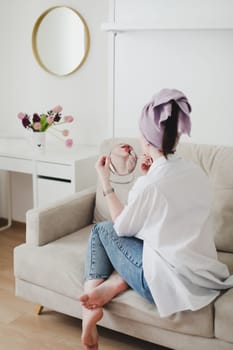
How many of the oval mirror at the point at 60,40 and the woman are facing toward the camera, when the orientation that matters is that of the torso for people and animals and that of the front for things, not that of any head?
1

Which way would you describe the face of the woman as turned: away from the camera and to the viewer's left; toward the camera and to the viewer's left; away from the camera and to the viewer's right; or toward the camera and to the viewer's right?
away from the camera and to the viewer's left

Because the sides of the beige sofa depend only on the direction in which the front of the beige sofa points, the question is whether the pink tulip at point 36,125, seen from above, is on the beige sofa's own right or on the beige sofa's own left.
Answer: on the beige sofa's own right

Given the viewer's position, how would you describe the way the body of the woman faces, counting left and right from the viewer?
facing away from the viewer and to the left of the viewer

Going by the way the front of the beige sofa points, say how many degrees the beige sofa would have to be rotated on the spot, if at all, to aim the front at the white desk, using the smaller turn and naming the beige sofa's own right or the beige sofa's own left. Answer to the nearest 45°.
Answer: approximately 90° to the beige sofa's own right

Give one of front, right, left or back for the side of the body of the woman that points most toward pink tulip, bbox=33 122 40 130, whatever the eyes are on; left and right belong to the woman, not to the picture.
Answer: front

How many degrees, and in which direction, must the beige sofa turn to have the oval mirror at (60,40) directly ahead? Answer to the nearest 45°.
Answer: approximately 135° to its right
